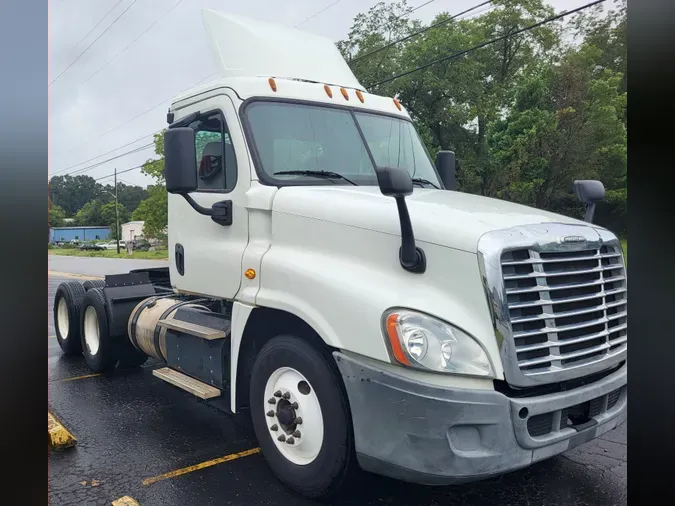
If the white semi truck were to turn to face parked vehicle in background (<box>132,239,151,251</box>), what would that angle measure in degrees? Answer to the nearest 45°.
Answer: approximately 180°

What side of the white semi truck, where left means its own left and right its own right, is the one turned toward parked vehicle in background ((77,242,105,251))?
back

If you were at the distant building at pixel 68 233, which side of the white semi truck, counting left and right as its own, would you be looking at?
back

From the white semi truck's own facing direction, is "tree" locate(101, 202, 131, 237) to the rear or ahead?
to the rear

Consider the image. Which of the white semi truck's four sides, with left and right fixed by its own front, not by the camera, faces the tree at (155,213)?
back

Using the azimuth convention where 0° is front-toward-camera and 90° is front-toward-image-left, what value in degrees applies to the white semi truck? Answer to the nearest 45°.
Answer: approximately 315°
